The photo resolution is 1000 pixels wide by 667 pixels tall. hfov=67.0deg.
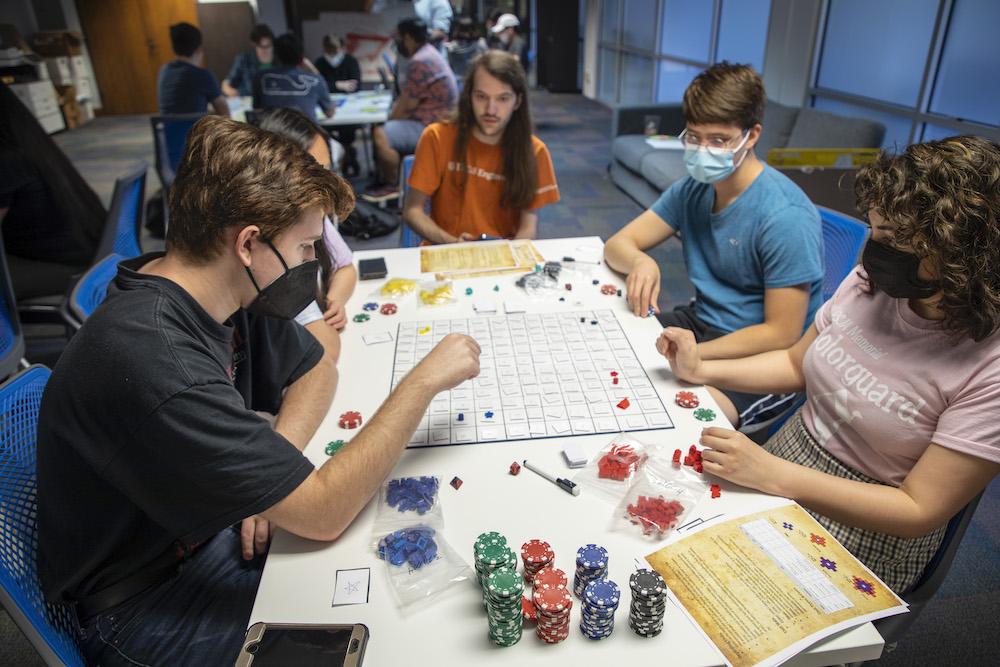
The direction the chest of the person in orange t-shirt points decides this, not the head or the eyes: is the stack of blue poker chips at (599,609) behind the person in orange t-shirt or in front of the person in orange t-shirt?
in front

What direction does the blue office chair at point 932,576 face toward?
to the viewer's left

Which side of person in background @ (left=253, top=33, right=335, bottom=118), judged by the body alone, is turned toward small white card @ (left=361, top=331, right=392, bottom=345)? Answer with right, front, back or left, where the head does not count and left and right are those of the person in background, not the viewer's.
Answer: back

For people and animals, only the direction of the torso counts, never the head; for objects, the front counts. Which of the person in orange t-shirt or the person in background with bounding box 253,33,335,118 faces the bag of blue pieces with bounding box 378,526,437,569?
the person in orange t-shirt

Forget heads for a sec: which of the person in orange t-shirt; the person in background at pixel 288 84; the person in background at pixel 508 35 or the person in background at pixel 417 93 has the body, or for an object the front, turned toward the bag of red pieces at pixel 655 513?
the person in orange t-shirt

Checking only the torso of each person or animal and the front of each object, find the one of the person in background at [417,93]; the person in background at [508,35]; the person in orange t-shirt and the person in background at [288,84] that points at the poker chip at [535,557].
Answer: the person in orange t-shirt

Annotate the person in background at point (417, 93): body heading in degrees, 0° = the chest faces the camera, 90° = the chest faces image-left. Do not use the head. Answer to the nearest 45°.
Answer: approximately 90°

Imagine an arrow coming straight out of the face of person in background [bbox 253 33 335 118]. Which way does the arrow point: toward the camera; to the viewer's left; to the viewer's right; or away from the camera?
away from the camera

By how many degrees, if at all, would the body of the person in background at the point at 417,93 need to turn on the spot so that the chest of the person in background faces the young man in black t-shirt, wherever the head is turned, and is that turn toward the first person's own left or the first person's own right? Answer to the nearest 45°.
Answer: approximately 90° to the first person's own left

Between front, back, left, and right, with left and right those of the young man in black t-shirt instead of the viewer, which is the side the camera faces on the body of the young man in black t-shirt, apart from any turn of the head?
right
